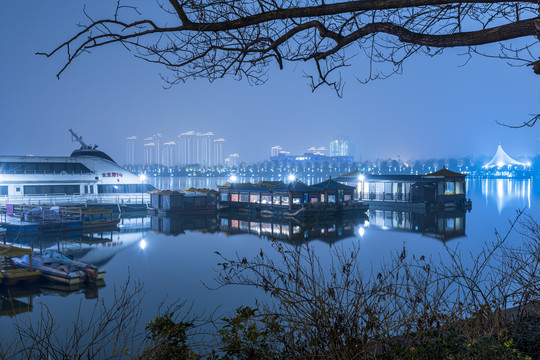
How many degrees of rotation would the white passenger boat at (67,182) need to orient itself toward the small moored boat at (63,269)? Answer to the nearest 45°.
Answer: approximately 90° to its right

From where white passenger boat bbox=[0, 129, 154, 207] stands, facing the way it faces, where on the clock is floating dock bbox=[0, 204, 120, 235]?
The floating dock is roughly at 3 o'clock from the white passenger boat.

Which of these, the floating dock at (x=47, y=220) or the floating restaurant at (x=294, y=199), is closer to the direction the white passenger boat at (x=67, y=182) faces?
the floating restaurant

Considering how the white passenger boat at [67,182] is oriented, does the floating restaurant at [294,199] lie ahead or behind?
ahead

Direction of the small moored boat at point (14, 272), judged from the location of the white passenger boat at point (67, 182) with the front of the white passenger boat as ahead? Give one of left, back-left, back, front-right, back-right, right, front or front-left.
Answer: right

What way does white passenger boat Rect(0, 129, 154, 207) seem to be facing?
to the viewer's right

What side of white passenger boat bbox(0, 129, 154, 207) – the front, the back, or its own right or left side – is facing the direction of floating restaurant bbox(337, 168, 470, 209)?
front
